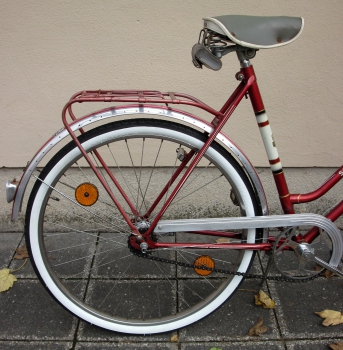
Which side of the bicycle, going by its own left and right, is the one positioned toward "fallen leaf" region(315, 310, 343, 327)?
front

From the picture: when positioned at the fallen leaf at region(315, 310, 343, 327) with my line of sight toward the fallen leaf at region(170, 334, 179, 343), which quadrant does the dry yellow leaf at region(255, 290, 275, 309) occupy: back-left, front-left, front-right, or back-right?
front-right

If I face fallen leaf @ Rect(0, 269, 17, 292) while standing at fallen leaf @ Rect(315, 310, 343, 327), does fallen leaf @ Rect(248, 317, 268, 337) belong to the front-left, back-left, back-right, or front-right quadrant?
front-left

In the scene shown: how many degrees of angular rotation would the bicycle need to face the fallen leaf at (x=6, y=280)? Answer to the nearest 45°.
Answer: approximately 135° to its left

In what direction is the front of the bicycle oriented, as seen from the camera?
facing to the right of the viewer

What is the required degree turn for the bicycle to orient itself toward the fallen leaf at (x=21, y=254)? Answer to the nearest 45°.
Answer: approximately 135° to its left
